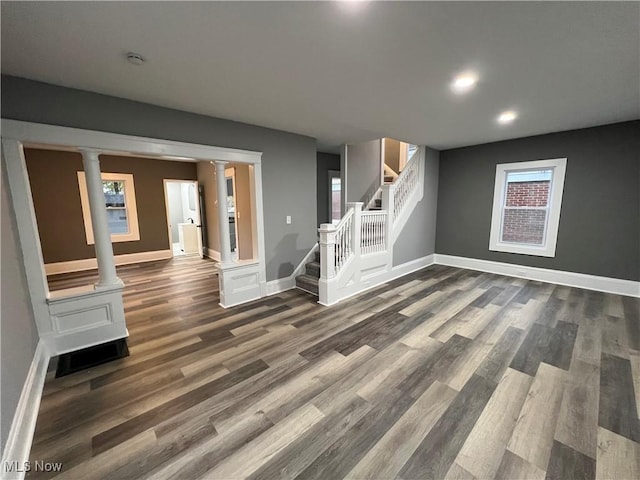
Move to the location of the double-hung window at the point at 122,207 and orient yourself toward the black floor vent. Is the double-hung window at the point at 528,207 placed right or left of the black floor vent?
left

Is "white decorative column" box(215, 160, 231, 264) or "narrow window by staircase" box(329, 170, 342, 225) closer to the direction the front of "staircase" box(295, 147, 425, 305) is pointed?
the white decorative column

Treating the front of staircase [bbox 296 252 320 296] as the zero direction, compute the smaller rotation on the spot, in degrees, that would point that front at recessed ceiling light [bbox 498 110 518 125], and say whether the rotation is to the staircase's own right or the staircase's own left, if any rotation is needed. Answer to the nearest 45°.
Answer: approximately 135° to the staircase's own left

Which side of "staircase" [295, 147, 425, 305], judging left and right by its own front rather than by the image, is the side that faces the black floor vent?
front

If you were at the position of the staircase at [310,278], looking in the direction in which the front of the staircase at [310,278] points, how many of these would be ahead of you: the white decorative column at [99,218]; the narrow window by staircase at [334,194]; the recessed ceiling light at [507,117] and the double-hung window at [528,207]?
1

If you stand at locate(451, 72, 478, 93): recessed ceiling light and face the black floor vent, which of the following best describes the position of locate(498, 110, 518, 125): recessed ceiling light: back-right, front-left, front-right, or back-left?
back-right

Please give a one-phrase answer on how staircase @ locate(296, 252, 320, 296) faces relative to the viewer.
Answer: facing the viewer and to the left of the viewer

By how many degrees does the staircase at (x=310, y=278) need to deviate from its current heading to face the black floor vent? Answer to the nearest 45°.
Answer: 0° — it already faces it

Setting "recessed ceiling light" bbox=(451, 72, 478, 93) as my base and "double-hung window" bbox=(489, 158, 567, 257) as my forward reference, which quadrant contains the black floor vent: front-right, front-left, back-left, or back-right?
back-left

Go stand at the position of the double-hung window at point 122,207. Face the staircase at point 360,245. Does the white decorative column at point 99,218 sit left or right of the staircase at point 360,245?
right

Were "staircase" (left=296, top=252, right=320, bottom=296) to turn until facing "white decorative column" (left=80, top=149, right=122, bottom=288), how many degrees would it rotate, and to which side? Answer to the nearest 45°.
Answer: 0° — it already faces it

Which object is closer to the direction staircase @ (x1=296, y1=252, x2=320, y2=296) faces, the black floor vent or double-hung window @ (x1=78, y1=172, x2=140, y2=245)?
the black floor vent

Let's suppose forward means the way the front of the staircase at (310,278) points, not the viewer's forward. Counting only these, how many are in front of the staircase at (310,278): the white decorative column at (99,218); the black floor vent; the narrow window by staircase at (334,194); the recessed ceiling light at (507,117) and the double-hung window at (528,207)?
2

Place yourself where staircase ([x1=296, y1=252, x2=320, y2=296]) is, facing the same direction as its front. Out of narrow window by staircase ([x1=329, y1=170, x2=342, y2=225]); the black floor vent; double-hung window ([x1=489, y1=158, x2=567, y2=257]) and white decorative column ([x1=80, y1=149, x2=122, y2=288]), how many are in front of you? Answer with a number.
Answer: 2
